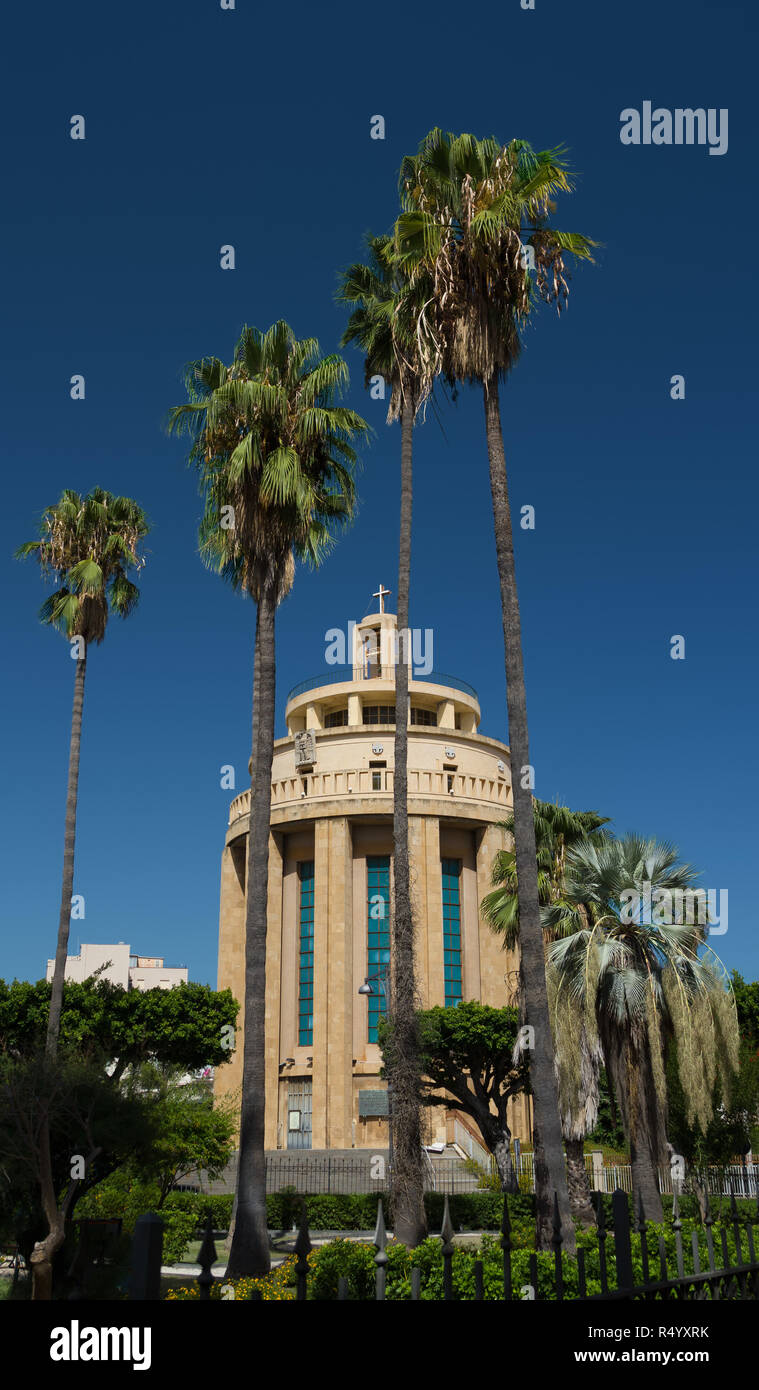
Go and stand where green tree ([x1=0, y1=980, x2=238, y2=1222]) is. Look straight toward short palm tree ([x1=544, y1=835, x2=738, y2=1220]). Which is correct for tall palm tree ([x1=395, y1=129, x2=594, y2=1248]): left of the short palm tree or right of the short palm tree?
right

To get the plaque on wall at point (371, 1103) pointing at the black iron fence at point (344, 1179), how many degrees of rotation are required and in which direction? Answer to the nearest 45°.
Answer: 0° — it already faces it

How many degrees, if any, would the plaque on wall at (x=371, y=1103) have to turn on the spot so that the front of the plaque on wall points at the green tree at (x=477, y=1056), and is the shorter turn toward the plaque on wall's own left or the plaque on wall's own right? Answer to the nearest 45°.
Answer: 0° — it already faces it

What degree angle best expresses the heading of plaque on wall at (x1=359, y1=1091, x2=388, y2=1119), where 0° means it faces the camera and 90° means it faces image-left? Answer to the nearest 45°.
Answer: approximately 0°

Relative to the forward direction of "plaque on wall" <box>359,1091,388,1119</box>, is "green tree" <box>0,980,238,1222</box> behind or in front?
in front

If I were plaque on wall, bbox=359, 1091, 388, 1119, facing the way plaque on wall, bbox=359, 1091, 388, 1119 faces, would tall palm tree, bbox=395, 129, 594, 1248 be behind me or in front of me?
in front

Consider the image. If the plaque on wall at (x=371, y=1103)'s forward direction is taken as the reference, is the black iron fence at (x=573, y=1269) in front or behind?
in front
